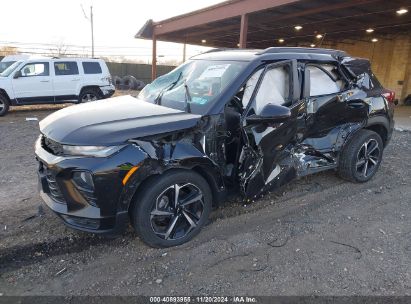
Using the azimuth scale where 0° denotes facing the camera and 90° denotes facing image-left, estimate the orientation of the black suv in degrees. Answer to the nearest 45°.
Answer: approximately 45°

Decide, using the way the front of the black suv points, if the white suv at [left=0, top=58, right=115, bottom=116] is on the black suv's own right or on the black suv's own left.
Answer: on the black suv's own right

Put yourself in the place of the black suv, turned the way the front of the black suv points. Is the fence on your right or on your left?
on your right

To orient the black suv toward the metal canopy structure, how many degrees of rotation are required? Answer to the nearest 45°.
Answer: approximately 135° to its right

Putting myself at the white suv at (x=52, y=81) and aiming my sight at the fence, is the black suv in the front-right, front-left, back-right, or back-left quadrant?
back-right
